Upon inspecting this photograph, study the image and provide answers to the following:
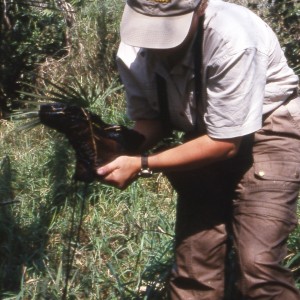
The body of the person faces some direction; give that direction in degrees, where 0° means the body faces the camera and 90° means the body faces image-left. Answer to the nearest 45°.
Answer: approximately 45°

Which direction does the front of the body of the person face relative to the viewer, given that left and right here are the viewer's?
facing the viewer and to the left of the viewer
